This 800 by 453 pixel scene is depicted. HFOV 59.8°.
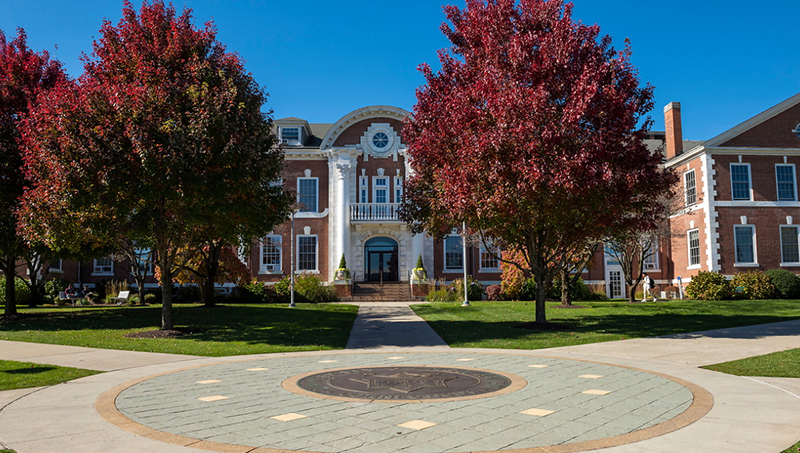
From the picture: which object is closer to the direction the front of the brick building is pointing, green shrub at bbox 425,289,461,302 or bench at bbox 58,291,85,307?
the green shrub

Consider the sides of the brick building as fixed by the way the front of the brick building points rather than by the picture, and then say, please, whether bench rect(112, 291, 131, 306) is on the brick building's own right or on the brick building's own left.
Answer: on the brick building's own right

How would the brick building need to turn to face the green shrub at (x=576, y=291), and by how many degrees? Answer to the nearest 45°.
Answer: approximately 90° to its left

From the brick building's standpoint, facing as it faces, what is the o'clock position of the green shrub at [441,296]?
The green shrub is roughly at 11 o'clock from the brick building.

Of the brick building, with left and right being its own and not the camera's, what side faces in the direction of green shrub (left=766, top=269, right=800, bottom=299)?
left

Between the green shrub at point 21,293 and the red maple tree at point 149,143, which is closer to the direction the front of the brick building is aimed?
the red maple tree

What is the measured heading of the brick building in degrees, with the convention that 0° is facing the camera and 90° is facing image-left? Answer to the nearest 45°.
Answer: approximately 0°
